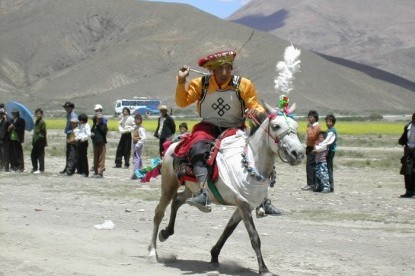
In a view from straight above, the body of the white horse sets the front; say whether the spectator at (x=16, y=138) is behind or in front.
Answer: behind

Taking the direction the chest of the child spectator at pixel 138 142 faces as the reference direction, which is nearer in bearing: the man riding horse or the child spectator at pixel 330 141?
the man riding horse

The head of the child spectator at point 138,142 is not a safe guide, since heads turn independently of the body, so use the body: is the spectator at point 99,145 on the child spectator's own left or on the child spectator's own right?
on the child spectator's own right

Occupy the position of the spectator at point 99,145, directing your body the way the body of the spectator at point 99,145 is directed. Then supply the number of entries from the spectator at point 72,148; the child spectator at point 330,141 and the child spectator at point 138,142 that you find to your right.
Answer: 1

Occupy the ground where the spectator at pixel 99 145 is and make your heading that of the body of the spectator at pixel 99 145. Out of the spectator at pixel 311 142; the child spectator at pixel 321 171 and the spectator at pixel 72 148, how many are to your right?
1

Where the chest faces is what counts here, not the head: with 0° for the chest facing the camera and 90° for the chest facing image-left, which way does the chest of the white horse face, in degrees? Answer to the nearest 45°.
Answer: approximately 315°

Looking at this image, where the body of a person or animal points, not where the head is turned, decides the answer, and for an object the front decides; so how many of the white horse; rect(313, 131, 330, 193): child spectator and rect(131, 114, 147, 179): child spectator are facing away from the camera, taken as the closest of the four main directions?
0

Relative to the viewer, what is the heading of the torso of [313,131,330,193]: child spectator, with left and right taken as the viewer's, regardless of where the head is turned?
facing the viewer and to the left of the viewer

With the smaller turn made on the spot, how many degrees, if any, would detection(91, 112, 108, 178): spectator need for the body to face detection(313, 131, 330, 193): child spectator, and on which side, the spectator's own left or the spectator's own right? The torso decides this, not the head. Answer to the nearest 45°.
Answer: approximately 45° to the spectator's own left

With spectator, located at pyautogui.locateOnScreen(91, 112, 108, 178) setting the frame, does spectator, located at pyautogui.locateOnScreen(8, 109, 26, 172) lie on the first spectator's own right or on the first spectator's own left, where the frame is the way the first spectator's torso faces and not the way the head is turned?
on the first spectator's own right

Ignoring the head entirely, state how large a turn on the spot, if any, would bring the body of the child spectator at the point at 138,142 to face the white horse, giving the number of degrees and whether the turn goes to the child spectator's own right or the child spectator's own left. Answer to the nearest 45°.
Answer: approximately 45° to the child spectator's own left

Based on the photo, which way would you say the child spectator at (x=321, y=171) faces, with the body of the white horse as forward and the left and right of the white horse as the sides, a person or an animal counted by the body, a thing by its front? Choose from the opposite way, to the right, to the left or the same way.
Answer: to the right

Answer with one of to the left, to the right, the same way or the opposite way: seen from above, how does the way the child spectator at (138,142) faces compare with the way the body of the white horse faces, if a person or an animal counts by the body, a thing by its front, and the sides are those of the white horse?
to the right

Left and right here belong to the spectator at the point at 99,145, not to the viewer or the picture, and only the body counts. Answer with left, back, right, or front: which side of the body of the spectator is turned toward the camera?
front

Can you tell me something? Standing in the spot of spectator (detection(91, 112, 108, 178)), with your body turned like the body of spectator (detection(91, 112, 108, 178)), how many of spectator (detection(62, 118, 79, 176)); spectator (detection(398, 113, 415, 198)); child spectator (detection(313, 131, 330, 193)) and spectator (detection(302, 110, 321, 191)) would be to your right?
1
